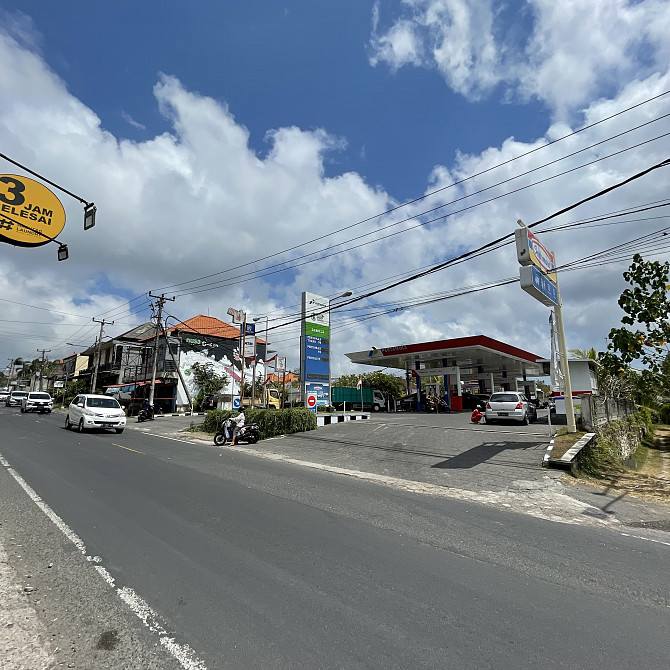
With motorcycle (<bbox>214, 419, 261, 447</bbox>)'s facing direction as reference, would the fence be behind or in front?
behind

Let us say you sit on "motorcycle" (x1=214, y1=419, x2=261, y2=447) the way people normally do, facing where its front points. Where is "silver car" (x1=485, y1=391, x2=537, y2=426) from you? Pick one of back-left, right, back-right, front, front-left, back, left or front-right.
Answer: back

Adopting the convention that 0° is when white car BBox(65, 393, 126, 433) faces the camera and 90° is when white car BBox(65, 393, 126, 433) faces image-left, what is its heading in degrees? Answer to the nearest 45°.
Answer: approximately 315°

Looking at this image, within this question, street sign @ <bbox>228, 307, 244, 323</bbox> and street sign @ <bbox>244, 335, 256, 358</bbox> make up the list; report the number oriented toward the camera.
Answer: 2

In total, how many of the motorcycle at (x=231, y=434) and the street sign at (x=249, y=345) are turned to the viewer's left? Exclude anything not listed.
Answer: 1

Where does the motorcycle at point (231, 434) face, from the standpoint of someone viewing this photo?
facing to the left of the viewer

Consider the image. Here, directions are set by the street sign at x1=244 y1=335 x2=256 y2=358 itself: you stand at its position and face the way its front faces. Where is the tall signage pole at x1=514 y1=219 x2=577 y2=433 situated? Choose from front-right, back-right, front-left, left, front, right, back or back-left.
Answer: front-left

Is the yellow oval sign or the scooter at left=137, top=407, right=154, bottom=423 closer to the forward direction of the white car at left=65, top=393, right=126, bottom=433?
the yellow oval sign
